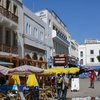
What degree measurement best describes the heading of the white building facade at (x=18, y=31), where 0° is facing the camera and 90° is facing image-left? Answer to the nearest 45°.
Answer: approximately 315°

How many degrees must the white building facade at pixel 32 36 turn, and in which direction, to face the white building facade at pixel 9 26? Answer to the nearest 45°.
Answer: approximately 45° to its right

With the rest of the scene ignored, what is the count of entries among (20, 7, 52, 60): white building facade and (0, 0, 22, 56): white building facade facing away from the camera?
0

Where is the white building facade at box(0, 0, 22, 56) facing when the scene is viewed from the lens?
facing the viewer and to the right of the viewer

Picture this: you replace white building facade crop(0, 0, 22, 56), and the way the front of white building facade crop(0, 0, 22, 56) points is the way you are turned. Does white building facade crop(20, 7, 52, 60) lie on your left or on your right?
on your left
